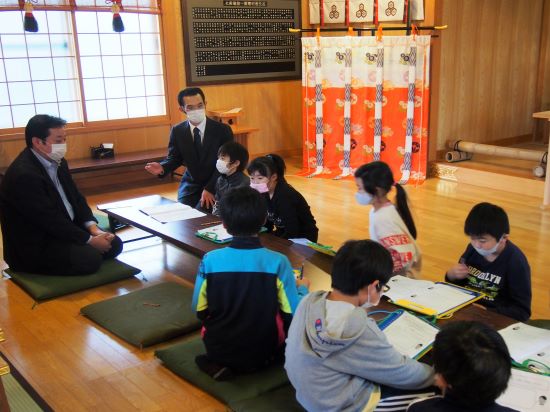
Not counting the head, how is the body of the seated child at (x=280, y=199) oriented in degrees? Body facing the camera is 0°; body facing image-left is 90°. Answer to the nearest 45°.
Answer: approximately 45°

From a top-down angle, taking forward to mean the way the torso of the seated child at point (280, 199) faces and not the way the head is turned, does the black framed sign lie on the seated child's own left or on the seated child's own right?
on the seated child's own right

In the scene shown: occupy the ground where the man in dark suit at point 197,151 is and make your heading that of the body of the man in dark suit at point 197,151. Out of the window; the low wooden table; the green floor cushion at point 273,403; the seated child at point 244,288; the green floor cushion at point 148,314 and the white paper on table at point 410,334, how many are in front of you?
5

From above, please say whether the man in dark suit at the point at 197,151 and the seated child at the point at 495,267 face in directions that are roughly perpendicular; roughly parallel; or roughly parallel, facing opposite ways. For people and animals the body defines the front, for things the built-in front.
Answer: roughly parallel

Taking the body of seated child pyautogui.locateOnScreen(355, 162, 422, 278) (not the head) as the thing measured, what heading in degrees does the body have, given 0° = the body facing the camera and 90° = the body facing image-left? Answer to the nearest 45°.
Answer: approximately 90°

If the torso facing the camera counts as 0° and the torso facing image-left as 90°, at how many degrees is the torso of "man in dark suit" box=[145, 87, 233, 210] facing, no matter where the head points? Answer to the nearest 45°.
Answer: approximately 0°

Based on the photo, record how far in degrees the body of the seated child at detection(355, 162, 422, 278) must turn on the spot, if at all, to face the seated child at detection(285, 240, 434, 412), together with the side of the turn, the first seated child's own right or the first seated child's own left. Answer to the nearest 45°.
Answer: approximately 90° to the first seated child's own left

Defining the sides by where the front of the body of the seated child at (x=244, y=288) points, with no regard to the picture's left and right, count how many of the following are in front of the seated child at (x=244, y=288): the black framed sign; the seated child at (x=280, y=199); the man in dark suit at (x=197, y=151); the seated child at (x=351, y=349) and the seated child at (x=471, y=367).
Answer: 3
